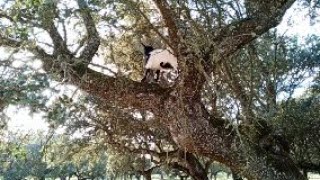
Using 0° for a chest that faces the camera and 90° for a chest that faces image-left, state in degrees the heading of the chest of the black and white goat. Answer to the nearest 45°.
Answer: approximately 90°
